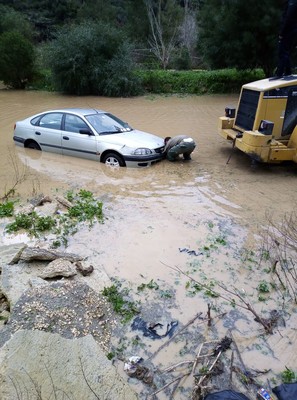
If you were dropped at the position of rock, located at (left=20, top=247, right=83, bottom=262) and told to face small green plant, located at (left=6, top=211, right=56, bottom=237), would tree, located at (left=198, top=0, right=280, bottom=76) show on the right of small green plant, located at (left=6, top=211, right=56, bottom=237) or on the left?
right

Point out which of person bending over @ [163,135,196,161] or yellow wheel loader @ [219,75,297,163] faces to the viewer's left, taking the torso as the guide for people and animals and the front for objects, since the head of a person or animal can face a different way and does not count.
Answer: the person bending over

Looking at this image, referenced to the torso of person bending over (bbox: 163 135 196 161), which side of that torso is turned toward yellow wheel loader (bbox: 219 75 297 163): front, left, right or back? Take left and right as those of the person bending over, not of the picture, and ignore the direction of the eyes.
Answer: back

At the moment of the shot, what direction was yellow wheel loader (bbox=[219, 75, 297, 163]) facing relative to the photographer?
facing away from the viewer and to the right of the viewer

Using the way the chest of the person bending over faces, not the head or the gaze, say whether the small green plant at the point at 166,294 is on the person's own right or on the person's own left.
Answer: on the person's own left

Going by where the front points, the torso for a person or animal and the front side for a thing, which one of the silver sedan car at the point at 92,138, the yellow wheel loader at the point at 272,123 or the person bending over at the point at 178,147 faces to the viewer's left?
the person bending over

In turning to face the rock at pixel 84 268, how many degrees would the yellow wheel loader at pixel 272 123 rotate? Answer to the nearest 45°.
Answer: approximately 135° to its right

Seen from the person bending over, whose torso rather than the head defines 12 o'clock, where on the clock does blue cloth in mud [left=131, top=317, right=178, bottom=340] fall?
The blue cloth in mud is roughly at 9 o'clock from the person bending over.

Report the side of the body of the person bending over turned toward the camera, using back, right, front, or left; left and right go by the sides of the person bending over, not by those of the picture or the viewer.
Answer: left

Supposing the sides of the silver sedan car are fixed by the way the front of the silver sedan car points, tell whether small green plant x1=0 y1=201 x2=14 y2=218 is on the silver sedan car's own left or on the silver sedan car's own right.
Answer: on the silver sedan car's own right

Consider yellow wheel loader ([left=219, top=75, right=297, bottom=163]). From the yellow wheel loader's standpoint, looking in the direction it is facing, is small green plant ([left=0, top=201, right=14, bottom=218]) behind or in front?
behind

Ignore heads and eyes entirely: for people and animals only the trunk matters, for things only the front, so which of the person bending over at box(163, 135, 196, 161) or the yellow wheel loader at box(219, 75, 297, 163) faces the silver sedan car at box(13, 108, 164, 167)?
the person bending over

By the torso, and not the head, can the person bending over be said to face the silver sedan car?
yes

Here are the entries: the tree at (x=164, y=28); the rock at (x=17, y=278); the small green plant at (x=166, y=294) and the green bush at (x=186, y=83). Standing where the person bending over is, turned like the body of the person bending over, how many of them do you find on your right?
2
